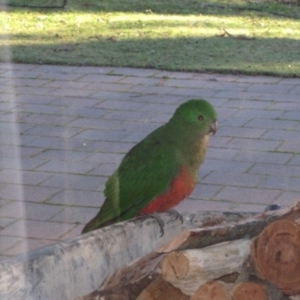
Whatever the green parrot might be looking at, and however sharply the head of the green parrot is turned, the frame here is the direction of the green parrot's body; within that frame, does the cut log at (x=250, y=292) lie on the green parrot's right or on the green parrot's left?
on the green parrot's right

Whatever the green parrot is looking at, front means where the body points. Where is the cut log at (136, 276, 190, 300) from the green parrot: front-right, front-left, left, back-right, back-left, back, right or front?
right

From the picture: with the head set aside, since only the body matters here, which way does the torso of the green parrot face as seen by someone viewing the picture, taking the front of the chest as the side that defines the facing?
to the viewer's right

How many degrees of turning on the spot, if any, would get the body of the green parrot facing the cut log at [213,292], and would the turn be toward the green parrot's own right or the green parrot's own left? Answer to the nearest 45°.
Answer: approximately 90° to the green parrot's own right
